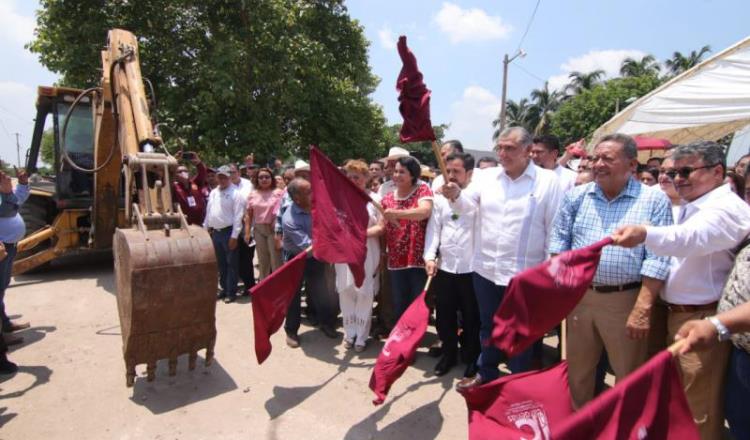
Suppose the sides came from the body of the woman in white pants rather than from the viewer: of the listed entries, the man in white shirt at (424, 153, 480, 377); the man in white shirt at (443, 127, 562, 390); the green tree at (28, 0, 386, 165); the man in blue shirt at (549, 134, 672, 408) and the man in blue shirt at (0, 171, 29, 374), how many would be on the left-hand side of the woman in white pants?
3

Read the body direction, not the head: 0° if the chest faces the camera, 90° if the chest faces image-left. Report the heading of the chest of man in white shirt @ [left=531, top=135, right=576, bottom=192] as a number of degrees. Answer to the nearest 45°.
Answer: approximately 45°

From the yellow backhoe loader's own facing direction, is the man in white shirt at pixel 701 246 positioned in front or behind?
behind

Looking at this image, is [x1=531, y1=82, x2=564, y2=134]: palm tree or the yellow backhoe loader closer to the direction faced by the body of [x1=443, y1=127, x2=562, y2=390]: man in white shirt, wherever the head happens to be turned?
the yellow backhoe loader

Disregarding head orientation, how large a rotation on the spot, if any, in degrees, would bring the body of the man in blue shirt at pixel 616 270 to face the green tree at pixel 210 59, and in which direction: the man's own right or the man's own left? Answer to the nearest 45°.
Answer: approximately 90° to the man's own right

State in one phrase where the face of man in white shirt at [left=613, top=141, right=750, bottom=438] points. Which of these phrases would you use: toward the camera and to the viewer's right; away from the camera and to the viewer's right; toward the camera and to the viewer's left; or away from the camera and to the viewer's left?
toward the camera and to the viewer's left

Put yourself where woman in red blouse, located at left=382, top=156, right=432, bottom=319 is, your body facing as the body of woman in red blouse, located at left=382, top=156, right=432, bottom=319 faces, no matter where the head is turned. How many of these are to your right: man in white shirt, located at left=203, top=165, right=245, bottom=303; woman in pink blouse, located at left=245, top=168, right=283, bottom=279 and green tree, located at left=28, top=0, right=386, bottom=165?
3

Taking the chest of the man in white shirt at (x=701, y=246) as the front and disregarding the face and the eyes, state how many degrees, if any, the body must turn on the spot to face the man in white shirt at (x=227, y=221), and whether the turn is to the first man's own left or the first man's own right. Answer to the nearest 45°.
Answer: approximately 45° to the first man's own right

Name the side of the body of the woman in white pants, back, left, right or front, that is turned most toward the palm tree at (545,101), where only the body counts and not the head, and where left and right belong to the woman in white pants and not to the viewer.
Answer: back

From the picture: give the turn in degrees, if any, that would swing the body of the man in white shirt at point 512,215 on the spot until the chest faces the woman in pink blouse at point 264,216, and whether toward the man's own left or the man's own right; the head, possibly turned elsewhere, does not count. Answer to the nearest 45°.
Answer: approximately 90° to the man's own right
